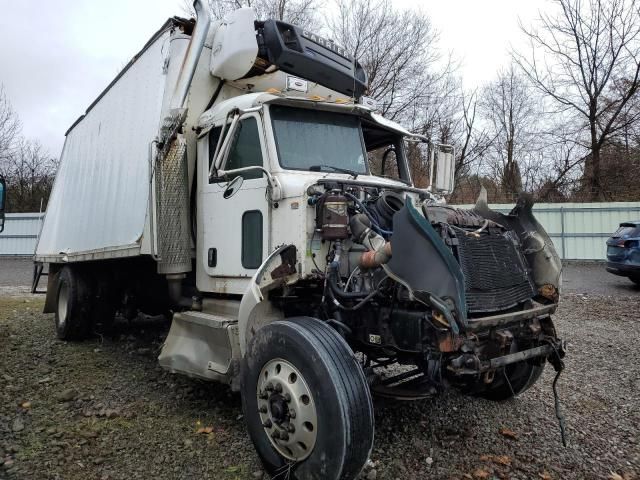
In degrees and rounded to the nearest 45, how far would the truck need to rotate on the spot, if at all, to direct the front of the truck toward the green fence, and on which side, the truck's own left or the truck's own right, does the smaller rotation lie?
approximately 90° to the truck's own left

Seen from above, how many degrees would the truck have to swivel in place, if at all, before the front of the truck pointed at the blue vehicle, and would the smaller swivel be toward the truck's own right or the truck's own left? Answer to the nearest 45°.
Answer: approximately 90° to the truck's own left

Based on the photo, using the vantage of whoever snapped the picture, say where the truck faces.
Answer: facing the viewer and to the right of the viewer
